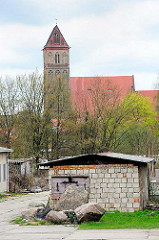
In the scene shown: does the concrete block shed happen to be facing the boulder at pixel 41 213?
no

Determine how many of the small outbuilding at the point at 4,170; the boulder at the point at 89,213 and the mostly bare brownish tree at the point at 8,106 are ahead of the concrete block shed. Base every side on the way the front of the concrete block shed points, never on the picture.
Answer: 1

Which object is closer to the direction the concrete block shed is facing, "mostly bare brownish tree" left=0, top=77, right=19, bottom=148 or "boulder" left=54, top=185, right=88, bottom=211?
the boulder

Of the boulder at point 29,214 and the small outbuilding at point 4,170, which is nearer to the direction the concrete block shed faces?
the boulder

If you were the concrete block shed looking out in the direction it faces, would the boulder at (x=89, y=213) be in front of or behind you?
in front

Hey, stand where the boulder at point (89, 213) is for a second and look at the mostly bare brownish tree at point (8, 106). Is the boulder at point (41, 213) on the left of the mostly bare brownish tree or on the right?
left

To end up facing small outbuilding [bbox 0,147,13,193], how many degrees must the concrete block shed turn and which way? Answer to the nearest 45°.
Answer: approximately 135° to its right

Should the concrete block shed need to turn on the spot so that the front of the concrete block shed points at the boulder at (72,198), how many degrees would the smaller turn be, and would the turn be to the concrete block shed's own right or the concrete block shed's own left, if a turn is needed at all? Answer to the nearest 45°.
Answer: approximately 45° to the concrete block shed's own right

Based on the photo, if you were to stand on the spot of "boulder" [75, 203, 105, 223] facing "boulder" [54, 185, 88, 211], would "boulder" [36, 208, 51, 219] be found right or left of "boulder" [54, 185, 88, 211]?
left

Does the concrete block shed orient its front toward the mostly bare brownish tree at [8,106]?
no

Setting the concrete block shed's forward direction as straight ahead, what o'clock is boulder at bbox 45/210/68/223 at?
The boulder is roughly at 1 o'clock from the concrete block shed.

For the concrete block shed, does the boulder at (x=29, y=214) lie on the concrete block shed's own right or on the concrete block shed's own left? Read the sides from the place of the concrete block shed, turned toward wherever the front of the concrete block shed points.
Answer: on the concrete block shed's own right

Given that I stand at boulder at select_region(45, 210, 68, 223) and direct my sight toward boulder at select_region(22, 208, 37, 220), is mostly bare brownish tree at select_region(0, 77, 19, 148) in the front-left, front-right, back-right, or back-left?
front-right

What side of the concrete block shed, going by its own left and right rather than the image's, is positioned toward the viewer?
front
